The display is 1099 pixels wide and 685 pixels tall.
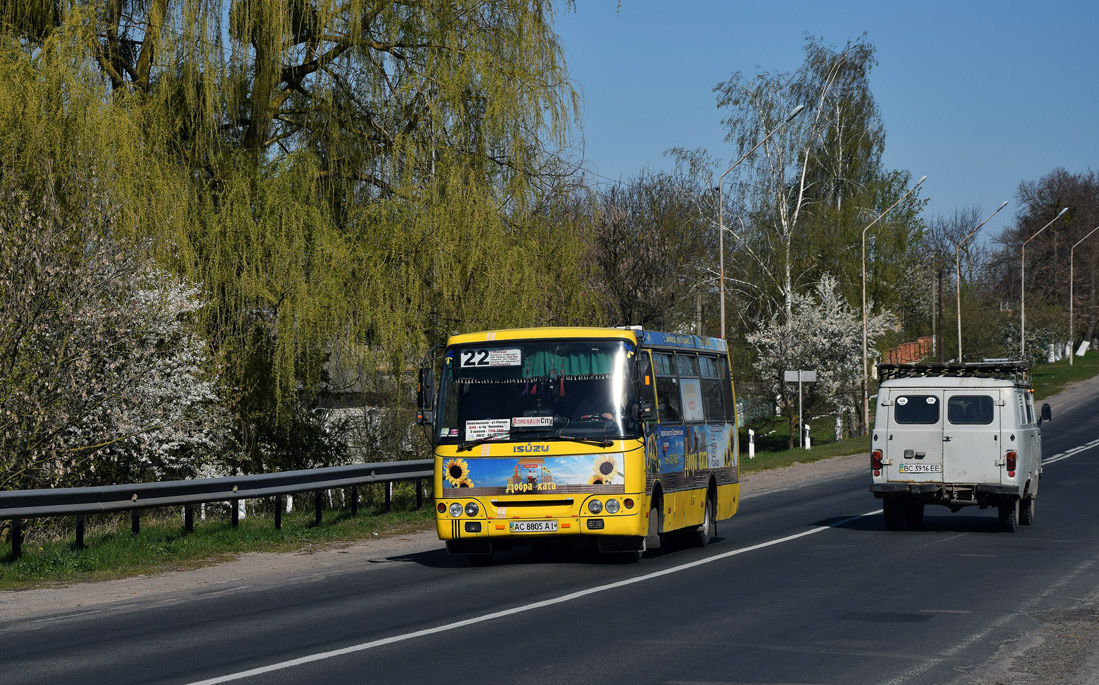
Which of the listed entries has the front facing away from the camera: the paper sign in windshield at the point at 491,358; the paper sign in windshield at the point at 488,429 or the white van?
the white van

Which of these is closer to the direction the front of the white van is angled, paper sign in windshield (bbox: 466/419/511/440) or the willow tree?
the willow tree

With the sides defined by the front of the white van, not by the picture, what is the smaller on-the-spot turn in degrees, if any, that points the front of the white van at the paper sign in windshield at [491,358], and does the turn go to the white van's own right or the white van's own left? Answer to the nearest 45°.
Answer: approximately 135° to the white van's own left

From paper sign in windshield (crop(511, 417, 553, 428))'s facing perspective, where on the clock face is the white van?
The white van is roughly at 8 o'clock from the paper sign in windshield.

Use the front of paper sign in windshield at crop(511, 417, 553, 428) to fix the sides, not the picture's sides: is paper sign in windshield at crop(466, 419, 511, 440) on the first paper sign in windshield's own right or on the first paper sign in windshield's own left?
on the first paper sign in windshield's own right

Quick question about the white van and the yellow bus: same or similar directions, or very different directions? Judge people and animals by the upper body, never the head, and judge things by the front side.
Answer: very different directions

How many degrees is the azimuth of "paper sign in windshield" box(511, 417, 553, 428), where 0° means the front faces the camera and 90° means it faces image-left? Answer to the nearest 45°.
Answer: approximately 0°

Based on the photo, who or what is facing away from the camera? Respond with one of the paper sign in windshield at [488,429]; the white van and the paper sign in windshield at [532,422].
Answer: the white van

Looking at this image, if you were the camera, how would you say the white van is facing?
facing away from the viewer

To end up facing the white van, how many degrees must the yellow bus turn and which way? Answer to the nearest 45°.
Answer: approximately 135° to its left

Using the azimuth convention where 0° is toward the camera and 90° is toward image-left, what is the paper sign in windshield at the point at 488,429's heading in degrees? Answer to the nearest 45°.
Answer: approximately 0°

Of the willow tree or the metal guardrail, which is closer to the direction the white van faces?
the willow tree
